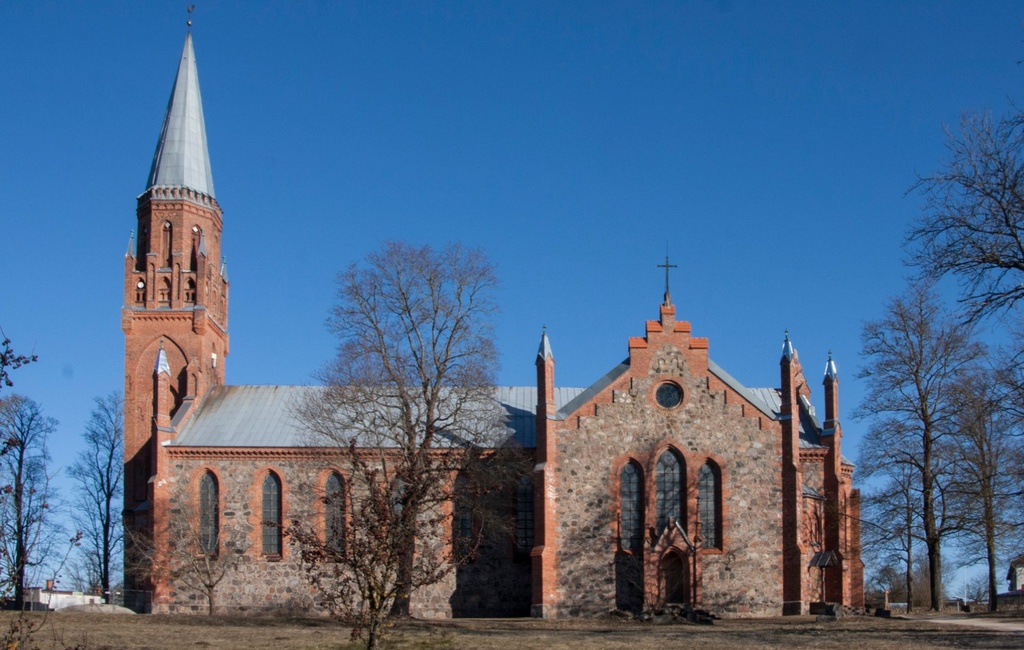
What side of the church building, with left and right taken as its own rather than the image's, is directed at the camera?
left
